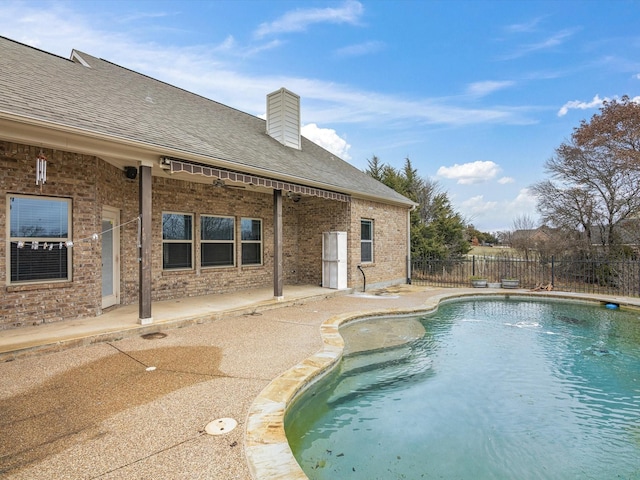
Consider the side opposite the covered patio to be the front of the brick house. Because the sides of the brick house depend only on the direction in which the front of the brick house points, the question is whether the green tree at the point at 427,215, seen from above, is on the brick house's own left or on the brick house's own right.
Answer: on the brick house's own right
